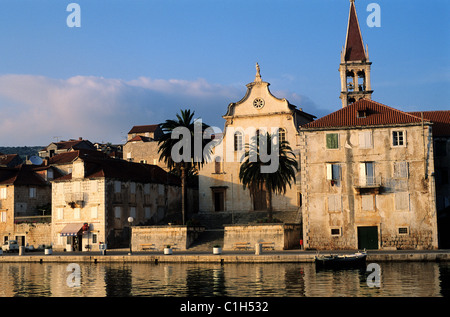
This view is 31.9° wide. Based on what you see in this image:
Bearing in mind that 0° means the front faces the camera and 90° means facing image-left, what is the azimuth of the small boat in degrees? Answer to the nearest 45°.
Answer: approximately 270°
